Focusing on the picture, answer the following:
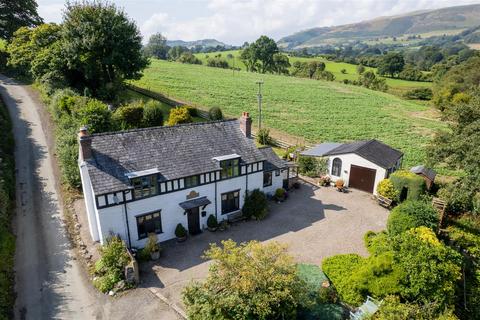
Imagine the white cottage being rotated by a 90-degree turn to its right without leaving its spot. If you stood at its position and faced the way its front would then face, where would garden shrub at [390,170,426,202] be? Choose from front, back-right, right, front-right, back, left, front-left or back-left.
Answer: back-left

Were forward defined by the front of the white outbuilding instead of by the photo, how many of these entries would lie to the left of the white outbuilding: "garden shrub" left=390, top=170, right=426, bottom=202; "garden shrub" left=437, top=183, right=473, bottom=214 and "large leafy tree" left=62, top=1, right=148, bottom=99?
2

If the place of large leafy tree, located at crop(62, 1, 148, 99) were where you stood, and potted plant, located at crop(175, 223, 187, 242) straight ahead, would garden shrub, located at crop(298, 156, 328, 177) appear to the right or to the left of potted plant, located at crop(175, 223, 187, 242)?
left

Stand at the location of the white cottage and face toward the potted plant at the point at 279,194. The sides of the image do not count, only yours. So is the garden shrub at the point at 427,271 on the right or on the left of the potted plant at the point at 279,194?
right

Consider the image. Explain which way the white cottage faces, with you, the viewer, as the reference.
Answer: facing the viewer and to the right of the viewer

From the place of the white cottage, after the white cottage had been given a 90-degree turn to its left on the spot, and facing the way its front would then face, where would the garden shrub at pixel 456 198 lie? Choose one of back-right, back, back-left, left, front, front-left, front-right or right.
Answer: front-right

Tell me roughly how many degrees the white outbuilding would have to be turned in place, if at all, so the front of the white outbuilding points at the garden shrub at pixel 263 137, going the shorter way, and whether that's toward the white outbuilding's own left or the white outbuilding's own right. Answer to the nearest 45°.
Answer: approximately 90° to the white outbuilding's own right

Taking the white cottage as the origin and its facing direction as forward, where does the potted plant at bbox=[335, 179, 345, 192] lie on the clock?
The potted plant is roughly at 10 o'clock from the white cottage.

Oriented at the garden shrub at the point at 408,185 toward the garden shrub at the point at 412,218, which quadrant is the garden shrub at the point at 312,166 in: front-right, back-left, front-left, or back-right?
back-right

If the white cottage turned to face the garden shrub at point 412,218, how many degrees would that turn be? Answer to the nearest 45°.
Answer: approximately 45° to its left

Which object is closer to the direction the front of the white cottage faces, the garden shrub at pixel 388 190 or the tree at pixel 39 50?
the garden shrub

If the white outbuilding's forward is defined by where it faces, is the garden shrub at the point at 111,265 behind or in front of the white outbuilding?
in front

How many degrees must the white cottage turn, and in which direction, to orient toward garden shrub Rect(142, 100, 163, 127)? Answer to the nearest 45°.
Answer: approximately 135° to its left

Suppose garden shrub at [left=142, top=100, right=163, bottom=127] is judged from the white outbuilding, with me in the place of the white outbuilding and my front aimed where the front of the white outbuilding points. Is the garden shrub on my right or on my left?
on my right
